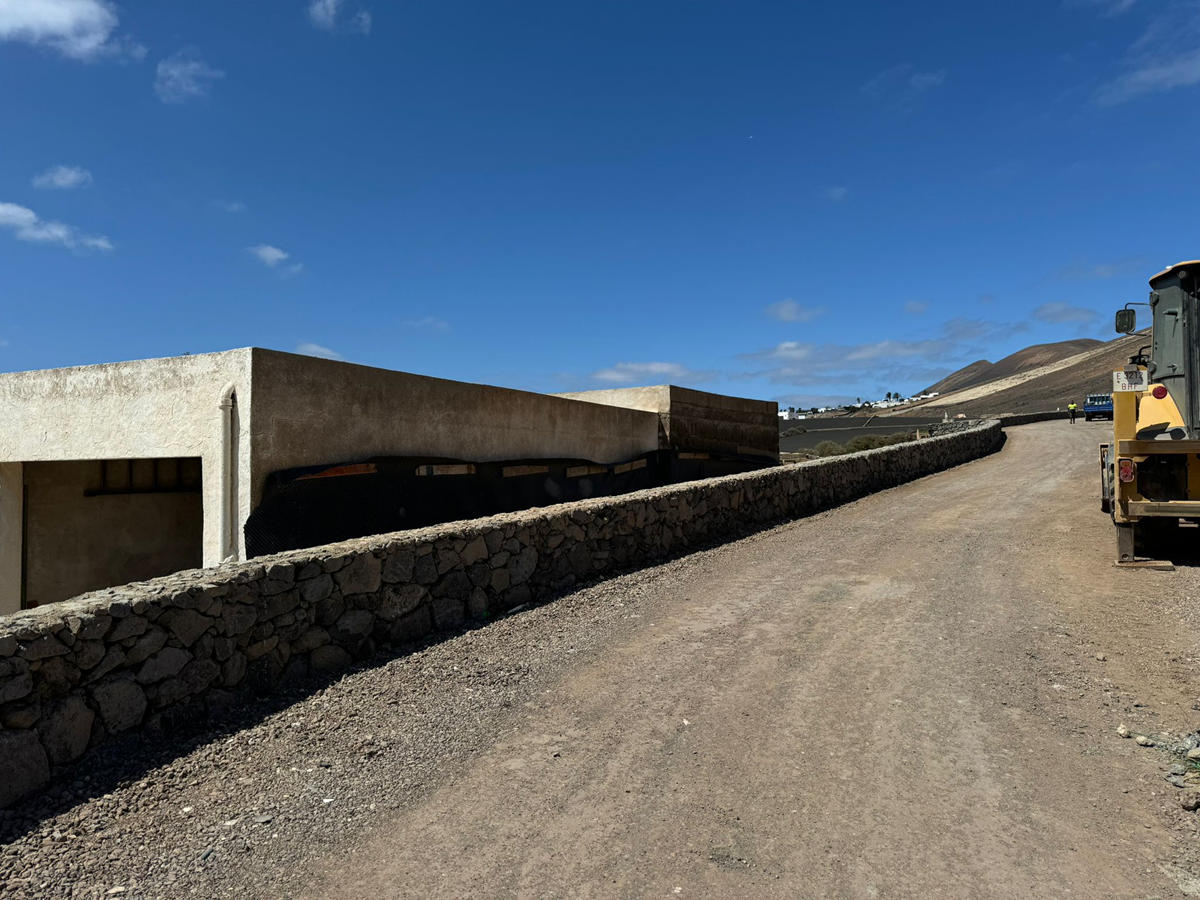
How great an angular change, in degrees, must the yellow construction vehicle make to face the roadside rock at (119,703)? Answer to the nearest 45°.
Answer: approximately 135° to its left

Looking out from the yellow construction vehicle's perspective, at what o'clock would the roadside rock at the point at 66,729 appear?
The roadside rock is roughly at 7 o'clock from the yellow construction vehicle.

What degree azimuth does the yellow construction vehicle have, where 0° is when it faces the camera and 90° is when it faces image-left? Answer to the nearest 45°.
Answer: approximately 180°

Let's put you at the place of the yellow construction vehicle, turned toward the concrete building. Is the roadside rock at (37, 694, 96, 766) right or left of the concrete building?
left

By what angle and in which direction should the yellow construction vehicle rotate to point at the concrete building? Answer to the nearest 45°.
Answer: approximately 135° to its left
